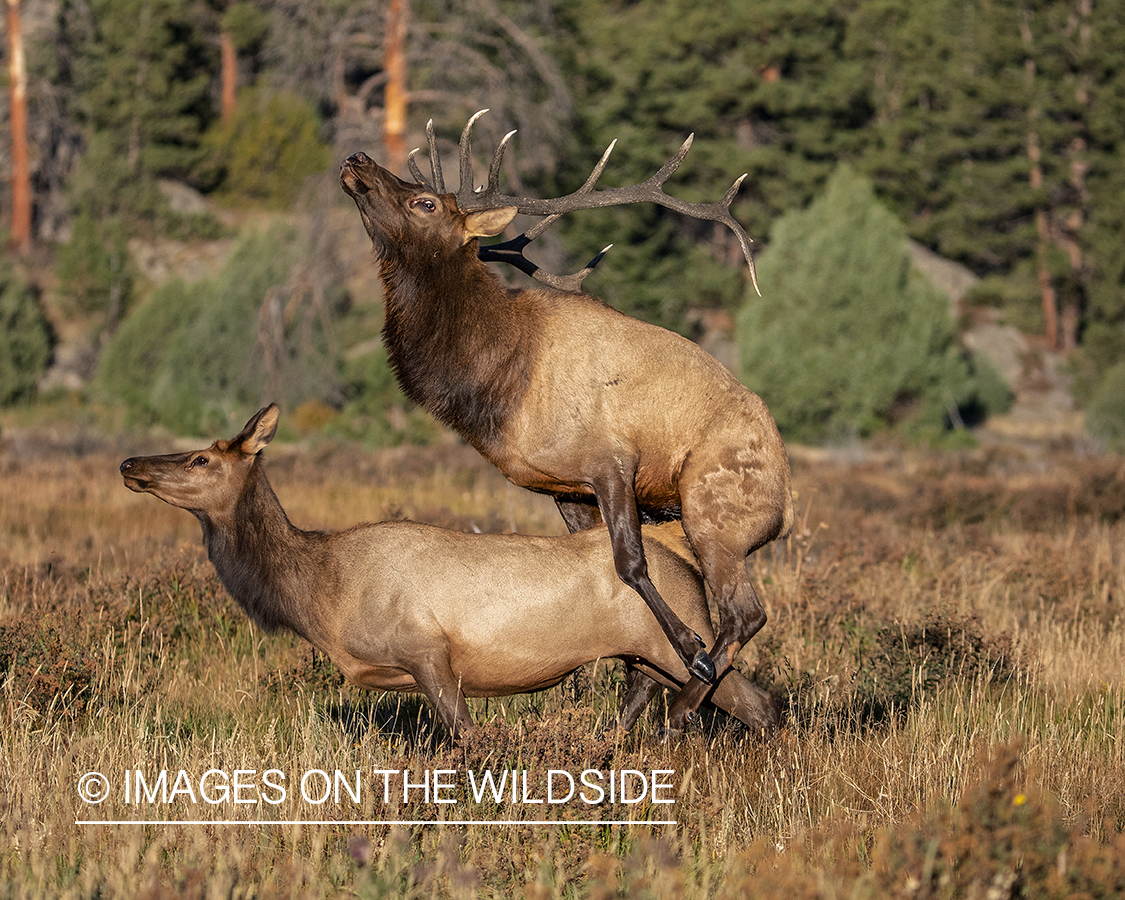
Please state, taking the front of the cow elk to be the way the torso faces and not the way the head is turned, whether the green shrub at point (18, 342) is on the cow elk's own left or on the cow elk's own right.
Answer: on the cow elk's own right

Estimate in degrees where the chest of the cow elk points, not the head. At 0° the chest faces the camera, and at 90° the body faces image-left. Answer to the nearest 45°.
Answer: approximately 90°

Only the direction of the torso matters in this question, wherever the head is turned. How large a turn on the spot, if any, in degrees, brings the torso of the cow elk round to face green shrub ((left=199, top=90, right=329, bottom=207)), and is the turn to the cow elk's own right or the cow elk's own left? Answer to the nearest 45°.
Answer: approximately 90° to the cow elk's own right

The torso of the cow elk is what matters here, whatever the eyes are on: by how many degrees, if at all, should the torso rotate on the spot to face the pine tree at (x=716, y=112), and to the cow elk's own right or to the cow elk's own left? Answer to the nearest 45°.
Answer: approximately 90° to the cow elk's own right

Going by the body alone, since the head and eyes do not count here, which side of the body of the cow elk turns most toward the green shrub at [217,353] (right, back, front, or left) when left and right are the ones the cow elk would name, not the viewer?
right

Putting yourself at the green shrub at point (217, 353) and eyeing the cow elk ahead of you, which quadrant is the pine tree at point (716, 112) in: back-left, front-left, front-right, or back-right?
back-left

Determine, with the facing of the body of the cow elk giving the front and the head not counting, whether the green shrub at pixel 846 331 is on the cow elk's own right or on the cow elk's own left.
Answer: on the cow elk's own right
